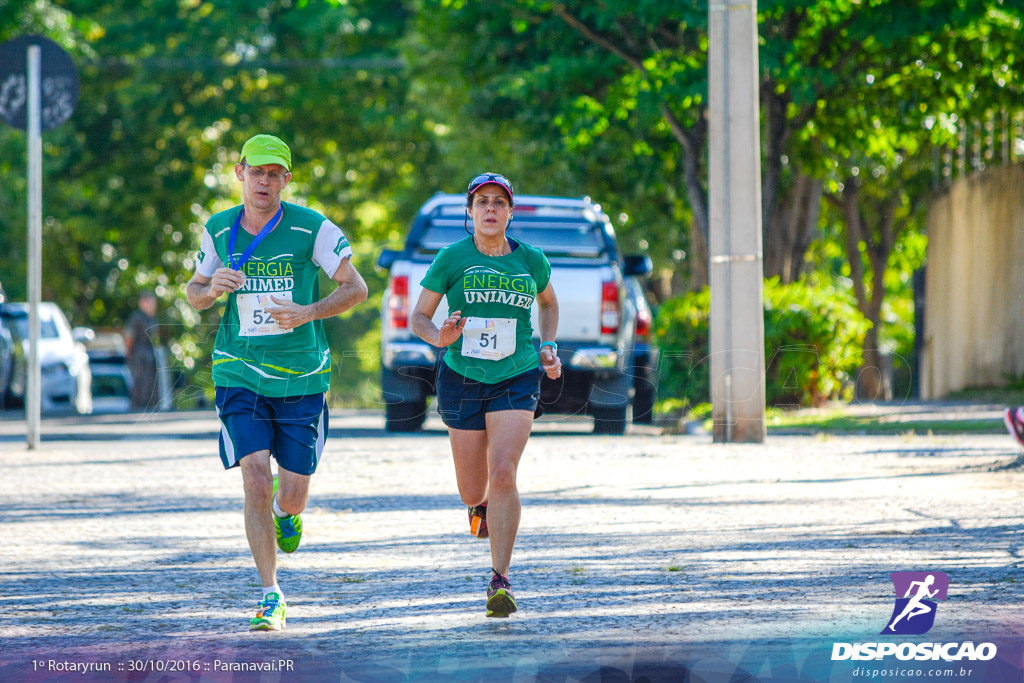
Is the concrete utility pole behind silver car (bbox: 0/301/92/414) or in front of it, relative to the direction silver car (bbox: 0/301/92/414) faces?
in front

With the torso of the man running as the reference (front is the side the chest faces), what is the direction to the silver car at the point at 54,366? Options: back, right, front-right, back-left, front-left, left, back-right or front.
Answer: back

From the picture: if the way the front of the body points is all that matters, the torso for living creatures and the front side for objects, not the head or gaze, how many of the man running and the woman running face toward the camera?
2

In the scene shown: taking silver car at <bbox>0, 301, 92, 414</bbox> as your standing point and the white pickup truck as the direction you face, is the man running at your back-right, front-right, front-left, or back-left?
front-right

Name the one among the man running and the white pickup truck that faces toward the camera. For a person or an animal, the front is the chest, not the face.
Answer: the man running

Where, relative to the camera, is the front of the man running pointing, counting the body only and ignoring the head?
toward the camera

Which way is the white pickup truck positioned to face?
away from the camera

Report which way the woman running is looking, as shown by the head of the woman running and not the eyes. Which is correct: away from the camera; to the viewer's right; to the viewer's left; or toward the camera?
toward the camera

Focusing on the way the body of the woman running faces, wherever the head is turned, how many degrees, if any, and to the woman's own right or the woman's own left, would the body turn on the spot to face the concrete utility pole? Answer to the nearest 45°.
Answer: approximately 180°

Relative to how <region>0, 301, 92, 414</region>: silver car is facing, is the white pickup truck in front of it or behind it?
in front

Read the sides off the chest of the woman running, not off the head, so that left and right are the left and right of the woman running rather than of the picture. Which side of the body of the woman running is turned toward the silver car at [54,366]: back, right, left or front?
back

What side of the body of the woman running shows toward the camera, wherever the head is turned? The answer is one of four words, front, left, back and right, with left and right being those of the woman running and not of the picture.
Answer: front

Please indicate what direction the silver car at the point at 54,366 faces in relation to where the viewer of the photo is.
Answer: facing the viewer and to the right of the viewer

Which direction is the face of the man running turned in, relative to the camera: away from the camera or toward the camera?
toward the camera

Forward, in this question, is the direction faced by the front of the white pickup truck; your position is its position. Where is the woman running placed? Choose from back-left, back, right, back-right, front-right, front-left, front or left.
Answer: back

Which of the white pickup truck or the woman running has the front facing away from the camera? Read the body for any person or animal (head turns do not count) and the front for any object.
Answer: the white pickup truck
